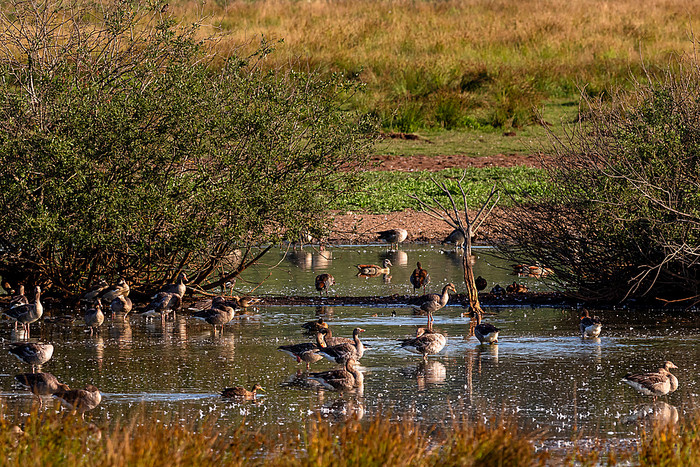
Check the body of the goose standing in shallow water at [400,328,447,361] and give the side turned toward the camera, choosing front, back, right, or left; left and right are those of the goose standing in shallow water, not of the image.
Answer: right

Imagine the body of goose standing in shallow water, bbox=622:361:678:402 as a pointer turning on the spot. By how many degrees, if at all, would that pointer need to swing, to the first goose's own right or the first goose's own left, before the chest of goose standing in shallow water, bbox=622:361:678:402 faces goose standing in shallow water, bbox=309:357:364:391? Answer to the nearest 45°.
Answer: approximately 180°

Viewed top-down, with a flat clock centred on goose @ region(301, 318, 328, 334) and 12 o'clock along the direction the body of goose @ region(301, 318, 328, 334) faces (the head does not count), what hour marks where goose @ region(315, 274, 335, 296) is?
goose @ region(315, 274, 335, 296) is roughly at 9 o'clock from goose @ region(301, 318, 328, 334).

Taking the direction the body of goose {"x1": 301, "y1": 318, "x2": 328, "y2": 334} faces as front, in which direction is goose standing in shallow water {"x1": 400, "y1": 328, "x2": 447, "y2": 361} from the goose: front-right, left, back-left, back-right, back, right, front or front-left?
front-right

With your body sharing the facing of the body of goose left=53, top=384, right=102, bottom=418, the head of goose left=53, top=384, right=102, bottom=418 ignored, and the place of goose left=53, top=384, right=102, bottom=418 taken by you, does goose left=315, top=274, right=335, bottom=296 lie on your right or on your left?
on your left

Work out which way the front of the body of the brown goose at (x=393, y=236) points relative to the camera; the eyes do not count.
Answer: to the viewer's right

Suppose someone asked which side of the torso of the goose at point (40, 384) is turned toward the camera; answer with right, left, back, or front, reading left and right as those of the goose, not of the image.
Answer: right
